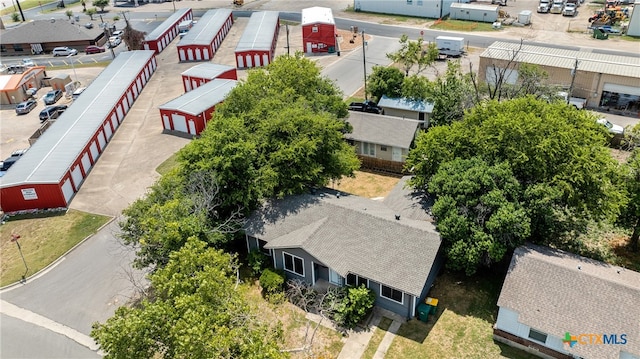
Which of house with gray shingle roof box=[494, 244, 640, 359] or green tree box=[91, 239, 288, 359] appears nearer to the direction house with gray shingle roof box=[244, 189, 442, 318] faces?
the green tree

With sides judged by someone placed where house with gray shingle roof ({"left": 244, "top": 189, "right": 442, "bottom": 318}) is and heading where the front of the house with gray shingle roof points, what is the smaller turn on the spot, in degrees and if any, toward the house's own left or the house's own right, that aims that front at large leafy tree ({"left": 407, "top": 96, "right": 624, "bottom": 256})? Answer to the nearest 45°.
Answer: approximately 135° to the house's own left

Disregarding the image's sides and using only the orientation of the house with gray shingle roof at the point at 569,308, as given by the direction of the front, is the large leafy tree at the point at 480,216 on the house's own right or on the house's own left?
on the house's own right

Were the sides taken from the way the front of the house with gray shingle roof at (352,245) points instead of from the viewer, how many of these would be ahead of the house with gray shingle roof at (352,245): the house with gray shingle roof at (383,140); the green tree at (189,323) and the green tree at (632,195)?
1

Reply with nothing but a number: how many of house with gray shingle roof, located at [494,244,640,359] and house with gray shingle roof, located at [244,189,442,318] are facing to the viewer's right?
0

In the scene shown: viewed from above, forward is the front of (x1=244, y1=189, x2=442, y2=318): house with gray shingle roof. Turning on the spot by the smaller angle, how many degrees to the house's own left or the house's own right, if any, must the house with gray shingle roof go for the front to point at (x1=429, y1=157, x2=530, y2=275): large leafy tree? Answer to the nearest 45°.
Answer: approximately 135° to the house's own left

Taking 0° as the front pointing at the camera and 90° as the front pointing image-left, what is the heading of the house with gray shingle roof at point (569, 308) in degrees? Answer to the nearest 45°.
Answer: approximately 45°

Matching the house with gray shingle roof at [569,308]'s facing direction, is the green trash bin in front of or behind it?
in front

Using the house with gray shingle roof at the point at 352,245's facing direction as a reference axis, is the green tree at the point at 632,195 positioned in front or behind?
behind

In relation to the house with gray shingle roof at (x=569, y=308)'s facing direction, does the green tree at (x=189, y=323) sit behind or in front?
in front

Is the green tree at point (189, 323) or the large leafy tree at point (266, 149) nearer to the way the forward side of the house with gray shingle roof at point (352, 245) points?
the green tree
